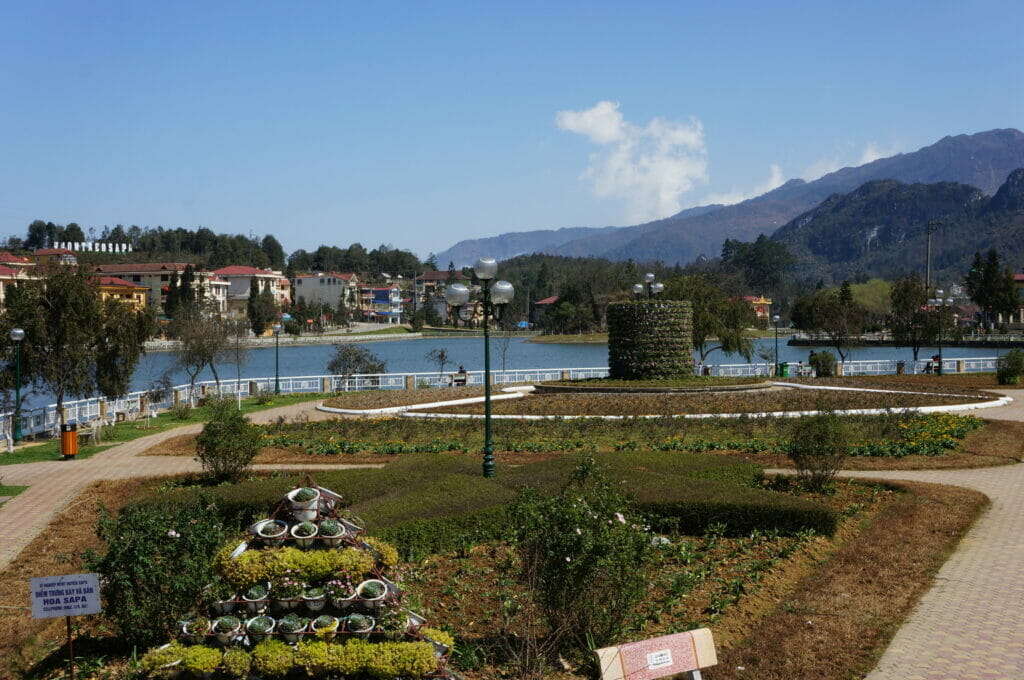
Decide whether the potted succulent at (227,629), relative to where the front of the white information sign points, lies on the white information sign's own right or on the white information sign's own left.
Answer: on the white information sign's own left

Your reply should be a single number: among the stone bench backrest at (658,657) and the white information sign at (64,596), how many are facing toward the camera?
2

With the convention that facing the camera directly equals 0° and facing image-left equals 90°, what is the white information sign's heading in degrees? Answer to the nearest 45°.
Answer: approximately 0°

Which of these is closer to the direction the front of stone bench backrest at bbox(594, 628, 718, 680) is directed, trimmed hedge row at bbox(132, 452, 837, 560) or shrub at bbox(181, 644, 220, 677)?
the shrub

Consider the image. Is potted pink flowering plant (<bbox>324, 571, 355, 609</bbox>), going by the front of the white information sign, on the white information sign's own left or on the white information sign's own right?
on the white information sign's own left

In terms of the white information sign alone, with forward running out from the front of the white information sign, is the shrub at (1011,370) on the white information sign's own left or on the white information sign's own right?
on the white information sign's own left

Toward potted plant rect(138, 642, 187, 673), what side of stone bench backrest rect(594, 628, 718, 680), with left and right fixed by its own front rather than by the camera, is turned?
right

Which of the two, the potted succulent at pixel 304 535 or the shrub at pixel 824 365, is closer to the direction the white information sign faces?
the potted succulent

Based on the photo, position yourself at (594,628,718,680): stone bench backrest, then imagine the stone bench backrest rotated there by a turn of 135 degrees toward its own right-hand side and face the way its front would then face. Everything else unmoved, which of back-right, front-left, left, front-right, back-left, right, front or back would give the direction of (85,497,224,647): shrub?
front-left

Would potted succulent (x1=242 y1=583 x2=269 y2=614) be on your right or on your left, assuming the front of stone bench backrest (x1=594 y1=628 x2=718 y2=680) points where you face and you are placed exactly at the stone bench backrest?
on your right

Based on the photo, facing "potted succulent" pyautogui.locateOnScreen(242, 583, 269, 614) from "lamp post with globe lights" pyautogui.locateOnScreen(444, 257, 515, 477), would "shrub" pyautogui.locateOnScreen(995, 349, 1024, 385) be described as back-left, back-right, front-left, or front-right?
back-left

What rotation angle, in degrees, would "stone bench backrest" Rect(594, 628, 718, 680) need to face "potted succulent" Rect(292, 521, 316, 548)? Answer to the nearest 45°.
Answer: approximately 90° to its right
